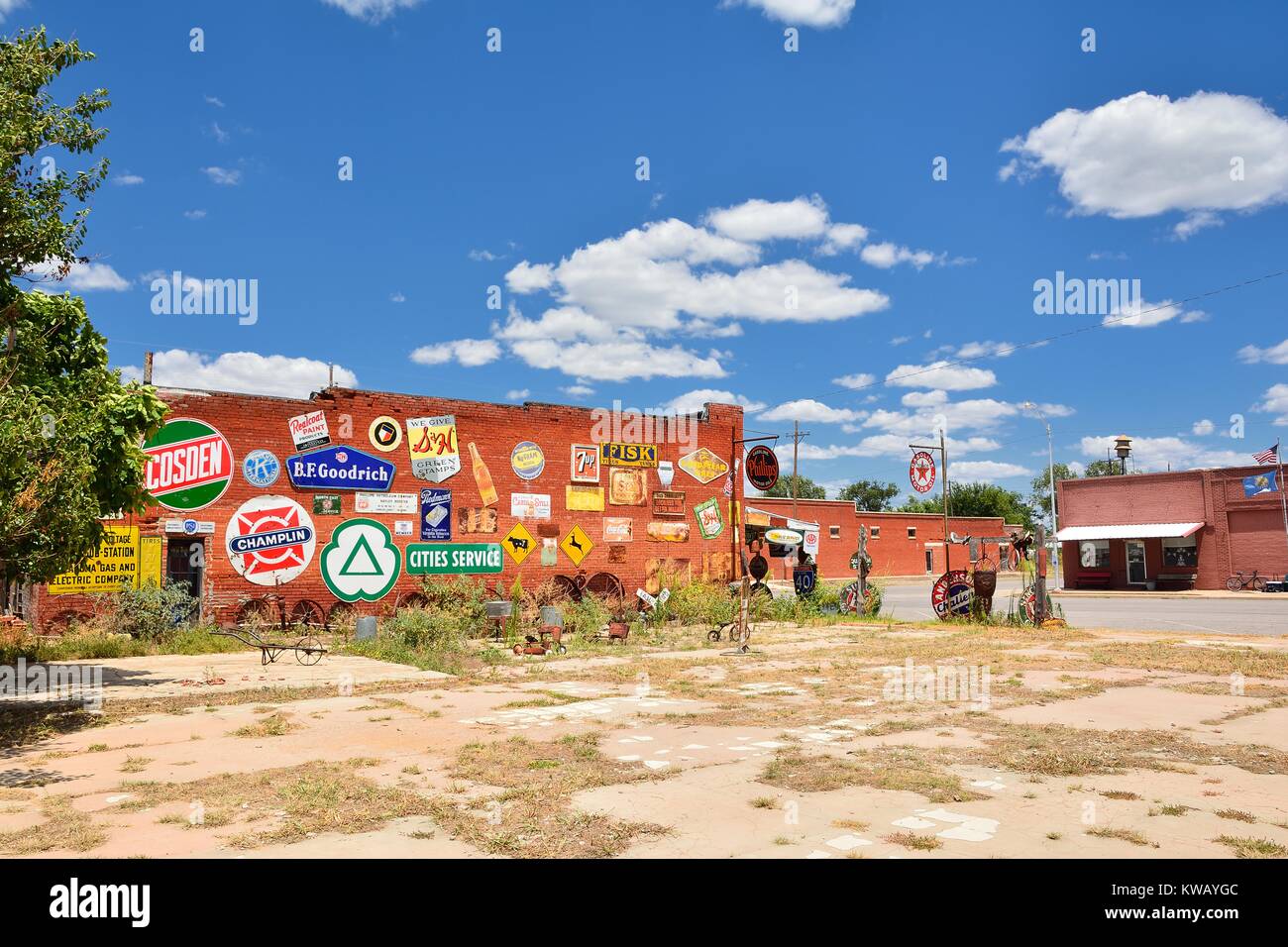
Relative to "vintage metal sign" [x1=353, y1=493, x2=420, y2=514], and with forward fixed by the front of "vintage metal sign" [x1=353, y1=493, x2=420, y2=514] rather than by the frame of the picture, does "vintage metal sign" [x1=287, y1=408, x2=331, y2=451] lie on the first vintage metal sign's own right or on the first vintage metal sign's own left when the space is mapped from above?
on the first vintage metal sign's own right

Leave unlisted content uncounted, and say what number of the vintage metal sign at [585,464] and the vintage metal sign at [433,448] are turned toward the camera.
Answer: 2

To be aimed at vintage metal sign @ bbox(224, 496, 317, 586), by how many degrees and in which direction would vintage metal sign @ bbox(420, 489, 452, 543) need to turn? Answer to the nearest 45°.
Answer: approximately 45° to its right
